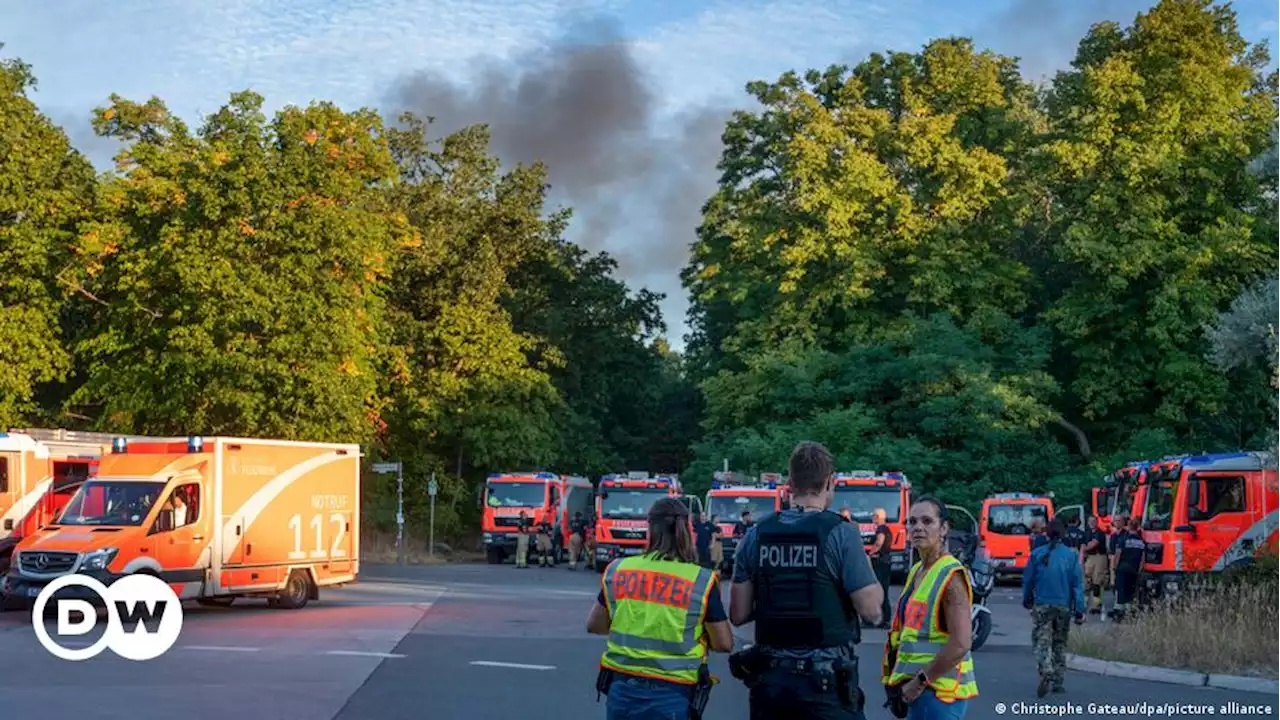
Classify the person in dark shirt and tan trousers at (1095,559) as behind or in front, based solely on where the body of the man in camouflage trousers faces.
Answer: in front

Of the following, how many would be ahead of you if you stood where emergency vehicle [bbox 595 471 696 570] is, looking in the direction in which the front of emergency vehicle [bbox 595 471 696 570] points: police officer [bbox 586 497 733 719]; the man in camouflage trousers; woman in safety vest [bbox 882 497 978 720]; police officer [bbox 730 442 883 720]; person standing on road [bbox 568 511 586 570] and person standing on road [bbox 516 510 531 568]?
4

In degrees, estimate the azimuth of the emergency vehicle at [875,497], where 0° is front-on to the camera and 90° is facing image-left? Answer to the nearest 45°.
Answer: approximately 0°

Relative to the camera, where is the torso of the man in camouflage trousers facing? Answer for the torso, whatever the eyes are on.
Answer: away from the camera

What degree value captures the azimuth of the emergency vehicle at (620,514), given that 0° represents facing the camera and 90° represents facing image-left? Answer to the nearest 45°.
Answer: approximately 0°

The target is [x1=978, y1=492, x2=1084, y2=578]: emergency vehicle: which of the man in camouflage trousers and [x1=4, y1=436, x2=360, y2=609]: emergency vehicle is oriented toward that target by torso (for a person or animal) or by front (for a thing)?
the man in camouflage trousers

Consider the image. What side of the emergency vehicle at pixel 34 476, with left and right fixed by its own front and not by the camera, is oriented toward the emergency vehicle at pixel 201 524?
left

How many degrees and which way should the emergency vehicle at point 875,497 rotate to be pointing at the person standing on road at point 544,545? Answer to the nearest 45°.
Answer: approximately 135° to its right
